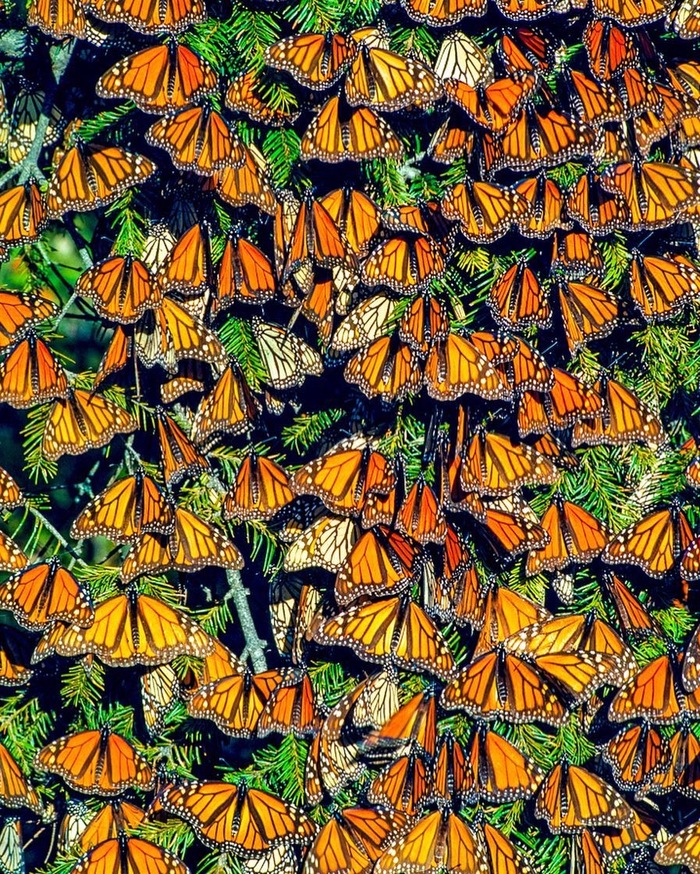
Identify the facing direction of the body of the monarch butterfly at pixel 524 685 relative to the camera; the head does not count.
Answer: away from the camera

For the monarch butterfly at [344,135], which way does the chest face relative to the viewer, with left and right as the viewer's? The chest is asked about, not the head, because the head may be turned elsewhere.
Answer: facing away from the viewer

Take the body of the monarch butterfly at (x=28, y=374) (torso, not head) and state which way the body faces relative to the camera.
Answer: away from the camera

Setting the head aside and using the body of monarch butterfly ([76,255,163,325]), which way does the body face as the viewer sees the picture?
away from the camera

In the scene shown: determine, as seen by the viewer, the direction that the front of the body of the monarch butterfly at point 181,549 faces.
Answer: away from the camera

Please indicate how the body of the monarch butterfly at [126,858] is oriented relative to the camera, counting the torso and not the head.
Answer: away from the camera

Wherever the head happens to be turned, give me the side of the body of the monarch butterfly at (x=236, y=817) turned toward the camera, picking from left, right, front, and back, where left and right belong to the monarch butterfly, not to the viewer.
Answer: back
